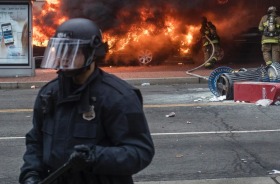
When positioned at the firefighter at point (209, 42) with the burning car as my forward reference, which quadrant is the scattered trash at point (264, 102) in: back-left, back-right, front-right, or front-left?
back-left

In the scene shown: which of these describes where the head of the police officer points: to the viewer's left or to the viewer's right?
to the viewer's left

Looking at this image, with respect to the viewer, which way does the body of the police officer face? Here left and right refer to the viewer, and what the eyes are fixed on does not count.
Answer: facing the viewer and to the left of the viewer

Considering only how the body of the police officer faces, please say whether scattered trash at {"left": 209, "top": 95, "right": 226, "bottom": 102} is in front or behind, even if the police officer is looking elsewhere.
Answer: behind

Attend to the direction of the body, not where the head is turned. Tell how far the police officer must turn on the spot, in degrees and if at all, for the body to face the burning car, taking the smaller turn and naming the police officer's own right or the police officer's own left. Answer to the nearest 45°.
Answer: approximately 135° to the police officer's own right

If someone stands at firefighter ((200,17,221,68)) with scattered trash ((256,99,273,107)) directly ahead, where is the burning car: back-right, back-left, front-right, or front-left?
back-right
